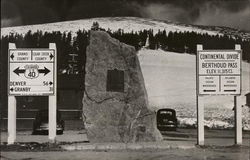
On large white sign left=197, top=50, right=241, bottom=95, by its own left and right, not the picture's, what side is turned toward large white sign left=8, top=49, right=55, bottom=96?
right

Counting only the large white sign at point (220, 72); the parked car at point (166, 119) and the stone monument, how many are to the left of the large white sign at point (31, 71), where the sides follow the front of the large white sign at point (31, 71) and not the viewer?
3

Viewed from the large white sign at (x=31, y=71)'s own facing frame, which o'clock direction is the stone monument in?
The stone monument is roughly at 9 o'clock from the large white sign.

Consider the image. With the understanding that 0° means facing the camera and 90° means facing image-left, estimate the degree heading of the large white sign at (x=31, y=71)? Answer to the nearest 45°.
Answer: approximately 0°
